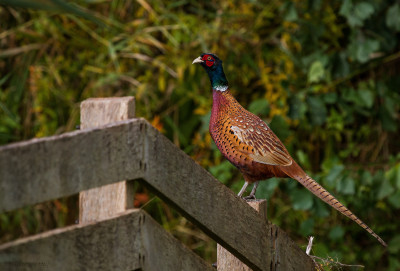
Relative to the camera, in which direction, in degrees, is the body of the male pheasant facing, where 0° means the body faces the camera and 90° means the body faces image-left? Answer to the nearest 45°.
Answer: approximately 90°

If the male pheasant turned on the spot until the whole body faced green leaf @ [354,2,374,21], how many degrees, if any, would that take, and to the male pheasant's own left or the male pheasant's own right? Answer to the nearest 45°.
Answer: approximately 90° to the male pheasant's own right

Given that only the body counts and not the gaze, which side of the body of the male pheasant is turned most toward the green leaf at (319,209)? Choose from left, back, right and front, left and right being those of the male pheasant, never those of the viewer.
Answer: right

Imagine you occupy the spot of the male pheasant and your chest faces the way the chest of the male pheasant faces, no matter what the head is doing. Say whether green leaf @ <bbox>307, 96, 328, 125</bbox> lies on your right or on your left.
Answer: on your right

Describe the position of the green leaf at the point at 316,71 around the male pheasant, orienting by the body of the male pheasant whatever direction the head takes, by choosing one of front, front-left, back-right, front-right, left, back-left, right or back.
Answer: right

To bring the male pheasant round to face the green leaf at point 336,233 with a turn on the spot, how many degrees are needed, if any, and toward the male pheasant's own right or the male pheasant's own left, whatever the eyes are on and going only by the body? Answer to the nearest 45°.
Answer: approximately 90° to the male pheasant's own right

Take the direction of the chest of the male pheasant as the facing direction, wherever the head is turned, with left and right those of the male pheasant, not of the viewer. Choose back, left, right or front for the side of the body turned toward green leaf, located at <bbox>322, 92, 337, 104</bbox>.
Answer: right

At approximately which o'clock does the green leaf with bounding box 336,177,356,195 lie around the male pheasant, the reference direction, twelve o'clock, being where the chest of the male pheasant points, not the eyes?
The green leaf is roughly at 4 o'clock from the male pheasant.

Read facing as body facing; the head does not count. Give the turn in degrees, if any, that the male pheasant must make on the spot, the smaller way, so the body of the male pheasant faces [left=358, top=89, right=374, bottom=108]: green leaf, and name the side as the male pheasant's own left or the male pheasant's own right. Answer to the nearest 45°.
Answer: approximately 90° to the male pheasant's own right

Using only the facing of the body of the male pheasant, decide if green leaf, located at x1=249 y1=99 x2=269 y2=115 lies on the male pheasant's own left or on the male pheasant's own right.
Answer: on the male pheasant's own right

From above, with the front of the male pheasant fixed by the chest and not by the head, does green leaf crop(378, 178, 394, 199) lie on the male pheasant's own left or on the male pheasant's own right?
on the male pheasant's own right
